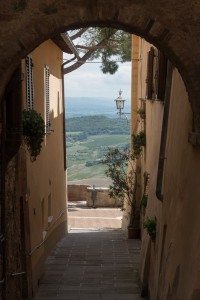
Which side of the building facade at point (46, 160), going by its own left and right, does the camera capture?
right

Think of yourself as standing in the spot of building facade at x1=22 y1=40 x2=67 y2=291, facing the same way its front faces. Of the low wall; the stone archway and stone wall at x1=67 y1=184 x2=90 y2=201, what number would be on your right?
1

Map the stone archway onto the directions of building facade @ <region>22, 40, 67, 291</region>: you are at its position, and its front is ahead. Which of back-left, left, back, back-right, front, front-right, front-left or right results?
right

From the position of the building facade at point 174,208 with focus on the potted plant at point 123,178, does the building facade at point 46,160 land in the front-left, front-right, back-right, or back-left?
front-left

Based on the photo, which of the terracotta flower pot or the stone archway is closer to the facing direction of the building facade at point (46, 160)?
the terracotta flower pot

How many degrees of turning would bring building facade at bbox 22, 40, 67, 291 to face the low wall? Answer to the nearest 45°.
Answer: approximately 90° to its left

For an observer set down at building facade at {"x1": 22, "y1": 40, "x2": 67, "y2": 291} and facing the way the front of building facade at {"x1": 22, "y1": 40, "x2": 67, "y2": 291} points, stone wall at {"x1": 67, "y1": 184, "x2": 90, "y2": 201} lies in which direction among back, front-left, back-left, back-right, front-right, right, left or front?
left

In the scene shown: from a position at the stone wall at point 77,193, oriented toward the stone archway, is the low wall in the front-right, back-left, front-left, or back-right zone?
front-left

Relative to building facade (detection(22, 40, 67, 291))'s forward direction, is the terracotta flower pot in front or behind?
in front
